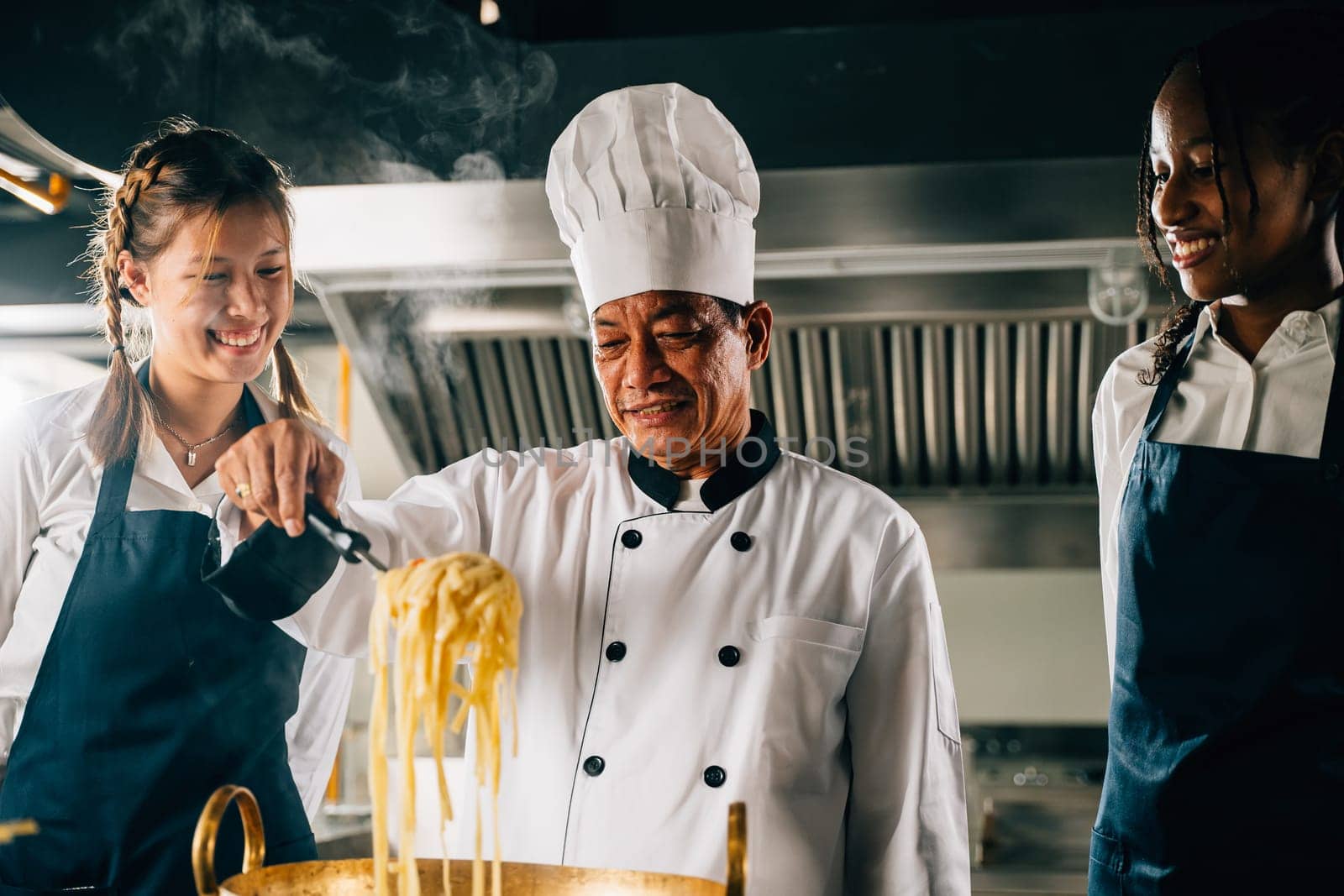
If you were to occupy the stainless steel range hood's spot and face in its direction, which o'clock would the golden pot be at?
The golden pot is roughly at 1 o'clock from the stainless steel range hood.

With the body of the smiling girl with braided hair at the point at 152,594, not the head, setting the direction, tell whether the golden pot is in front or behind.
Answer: in front

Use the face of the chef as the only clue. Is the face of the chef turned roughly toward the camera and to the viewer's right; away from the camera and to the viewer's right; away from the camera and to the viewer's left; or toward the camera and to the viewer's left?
toward the camera and to the viewer's left

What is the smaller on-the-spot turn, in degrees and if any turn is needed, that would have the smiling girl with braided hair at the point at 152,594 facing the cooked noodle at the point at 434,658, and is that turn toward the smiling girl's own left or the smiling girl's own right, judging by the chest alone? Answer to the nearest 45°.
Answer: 0° — they already face it

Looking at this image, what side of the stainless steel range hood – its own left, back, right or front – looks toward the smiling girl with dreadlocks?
front

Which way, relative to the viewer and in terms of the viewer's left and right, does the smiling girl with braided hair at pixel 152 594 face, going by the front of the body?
facing the viewer and to the right of the viewer

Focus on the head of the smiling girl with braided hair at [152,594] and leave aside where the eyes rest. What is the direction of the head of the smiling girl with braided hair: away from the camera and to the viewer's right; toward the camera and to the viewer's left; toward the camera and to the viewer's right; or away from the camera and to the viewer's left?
toward the camera and to the viewer's right

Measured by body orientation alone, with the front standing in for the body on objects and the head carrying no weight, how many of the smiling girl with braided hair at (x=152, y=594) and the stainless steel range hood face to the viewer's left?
0
